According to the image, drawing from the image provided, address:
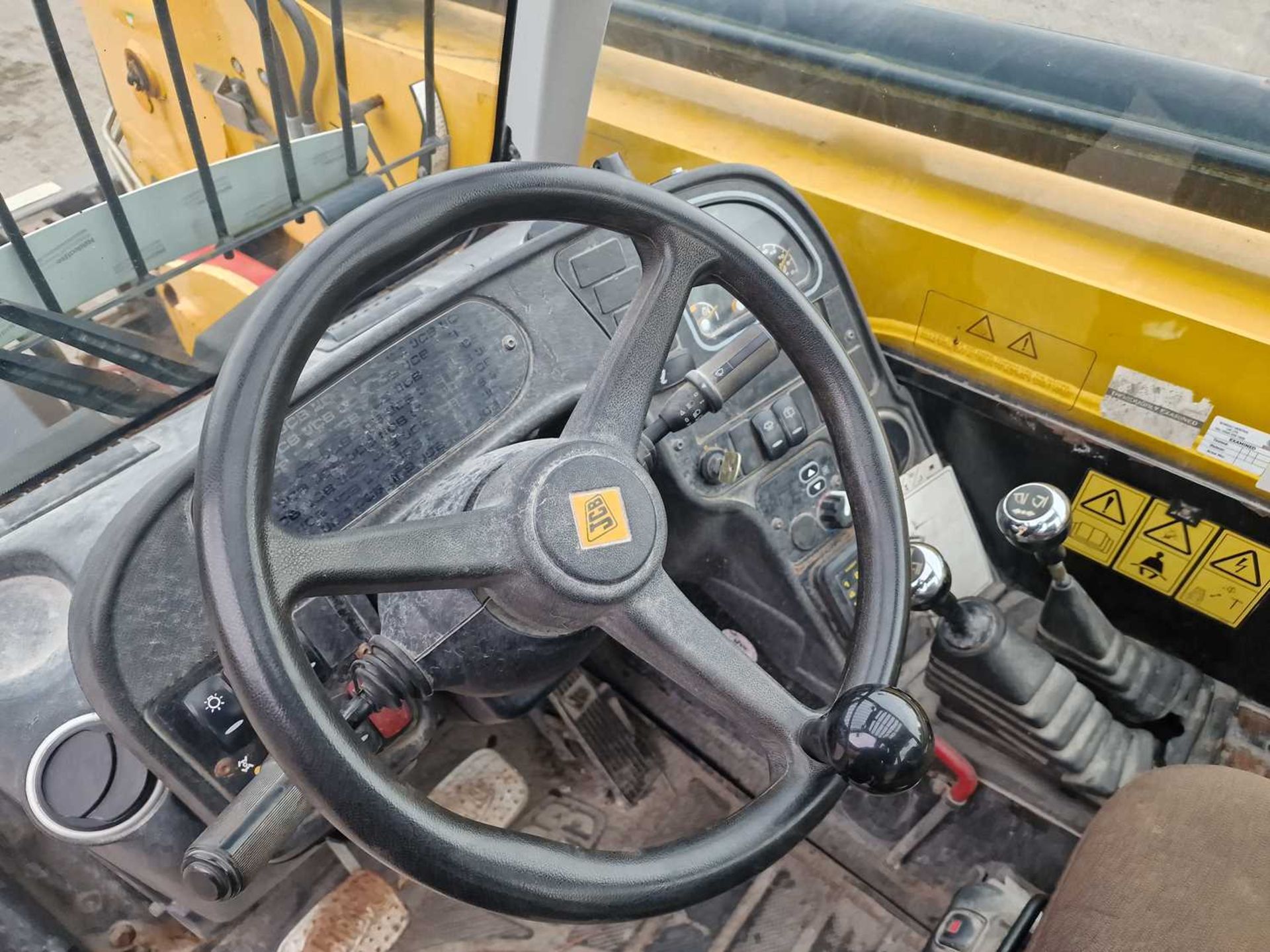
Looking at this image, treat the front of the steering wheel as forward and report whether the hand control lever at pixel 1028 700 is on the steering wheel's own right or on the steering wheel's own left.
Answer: on the steering wheel's own left

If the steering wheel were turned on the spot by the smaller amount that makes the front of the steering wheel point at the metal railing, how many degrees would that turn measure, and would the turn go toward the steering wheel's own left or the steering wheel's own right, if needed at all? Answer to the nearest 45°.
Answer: approximately 180°

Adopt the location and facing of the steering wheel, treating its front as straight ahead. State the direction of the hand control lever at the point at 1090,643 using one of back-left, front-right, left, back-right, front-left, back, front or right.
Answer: left

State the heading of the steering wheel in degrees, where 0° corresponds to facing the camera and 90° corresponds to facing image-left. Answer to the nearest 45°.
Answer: approximately 315°

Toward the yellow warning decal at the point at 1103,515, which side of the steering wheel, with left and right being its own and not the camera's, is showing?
left
